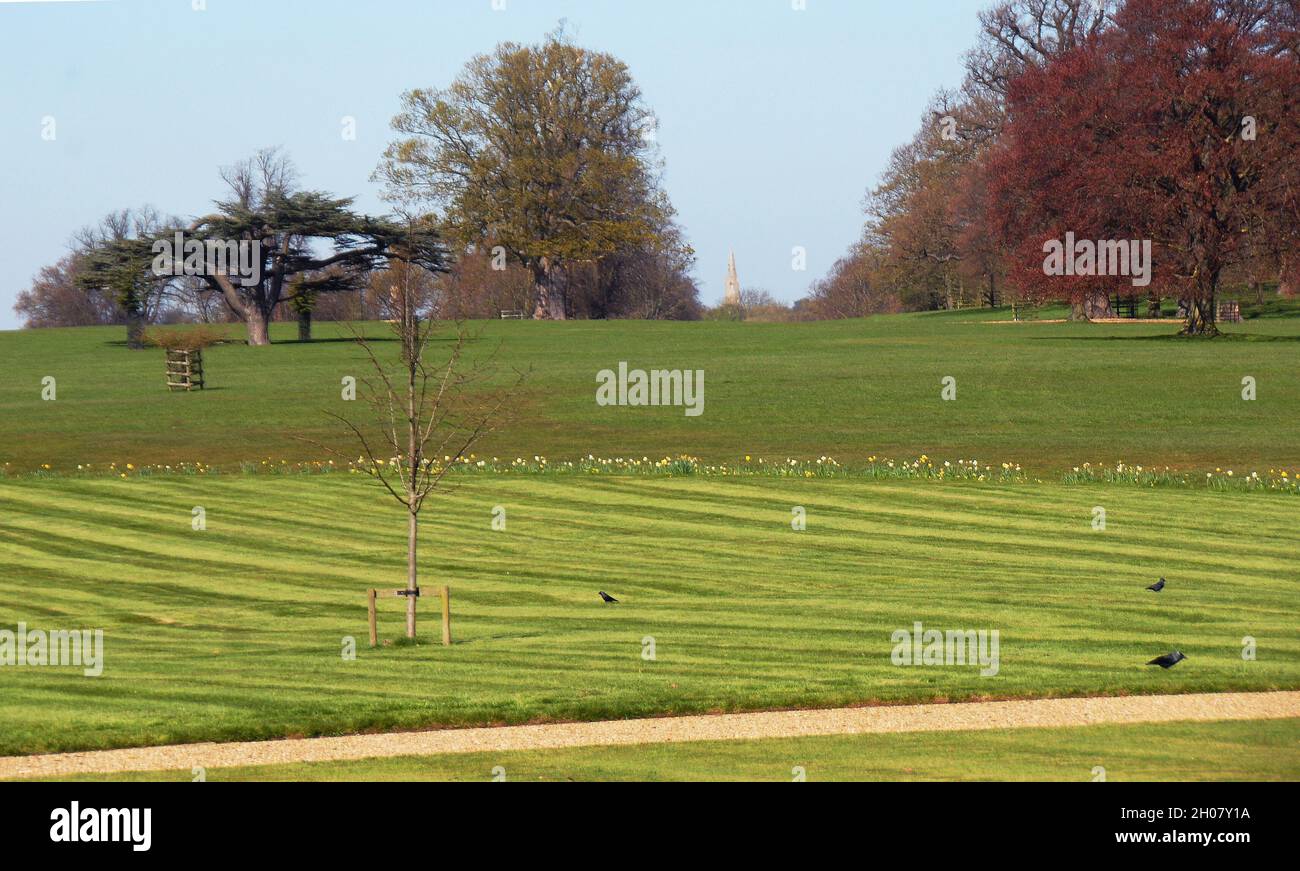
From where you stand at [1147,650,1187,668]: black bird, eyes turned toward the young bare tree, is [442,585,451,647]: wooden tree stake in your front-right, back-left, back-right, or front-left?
front-left

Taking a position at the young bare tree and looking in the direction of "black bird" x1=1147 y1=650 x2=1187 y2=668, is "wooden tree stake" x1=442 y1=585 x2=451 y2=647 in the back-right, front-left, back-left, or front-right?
front-right

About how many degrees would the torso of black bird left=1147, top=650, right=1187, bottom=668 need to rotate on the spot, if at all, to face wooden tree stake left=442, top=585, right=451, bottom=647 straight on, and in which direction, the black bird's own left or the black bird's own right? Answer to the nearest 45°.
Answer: approximately 180°

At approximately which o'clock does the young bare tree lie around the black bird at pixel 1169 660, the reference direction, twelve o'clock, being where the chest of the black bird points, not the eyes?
The young bare tree is roughly at 7 o'clock from the black bird.

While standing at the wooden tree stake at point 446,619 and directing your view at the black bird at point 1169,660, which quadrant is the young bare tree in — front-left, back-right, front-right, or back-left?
back-left

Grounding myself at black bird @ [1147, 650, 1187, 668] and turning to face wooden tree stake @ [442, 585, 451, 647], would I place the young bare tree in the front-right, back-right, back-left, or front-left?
front-right

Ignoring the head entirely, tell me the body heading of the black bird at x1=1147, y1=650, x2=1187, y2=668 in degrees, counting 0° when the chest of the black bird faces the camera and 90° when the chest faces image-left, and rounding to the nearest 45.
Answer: approximately 270°
